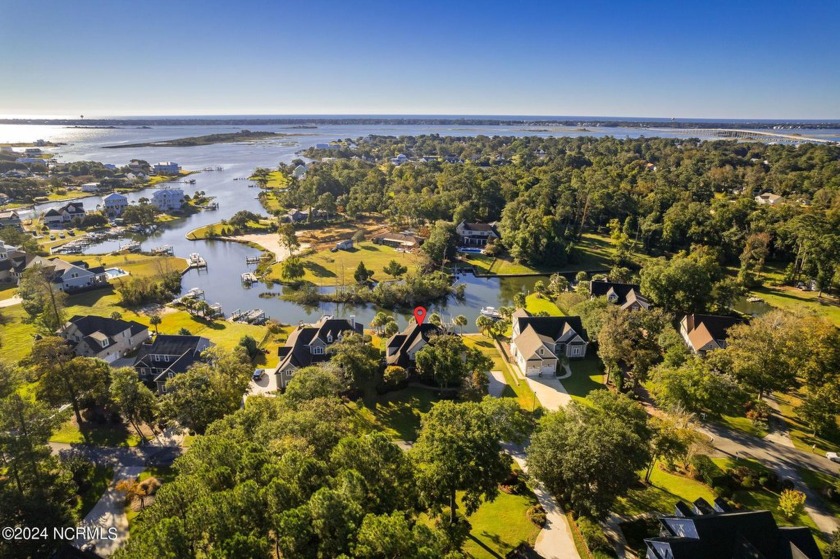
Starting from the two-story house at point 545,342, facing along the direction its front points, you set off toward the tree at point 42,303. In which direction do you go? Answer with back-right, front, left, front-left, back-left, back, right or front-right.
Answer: right

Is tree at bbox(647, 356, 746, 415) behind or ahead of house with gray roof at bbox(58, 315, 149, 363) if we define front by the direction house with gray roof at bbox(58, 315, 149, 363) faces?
ahead

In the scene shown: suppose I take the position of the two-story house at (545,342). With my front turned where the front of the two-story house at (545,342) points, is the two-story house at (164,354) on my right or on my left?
on my right

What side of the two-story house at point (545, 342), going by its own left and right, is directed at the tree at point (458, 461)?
front

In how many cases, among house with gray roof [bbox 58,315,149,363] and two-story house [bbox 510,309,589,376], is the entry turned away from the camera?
0

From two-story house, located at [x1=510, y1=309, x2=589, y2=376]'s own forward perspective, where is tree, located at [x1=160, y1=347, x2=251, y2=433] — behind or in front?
in front

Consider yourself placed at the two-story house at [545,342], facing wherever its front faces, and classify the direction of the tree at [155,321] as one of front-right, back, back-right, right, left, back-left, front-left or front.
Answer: right

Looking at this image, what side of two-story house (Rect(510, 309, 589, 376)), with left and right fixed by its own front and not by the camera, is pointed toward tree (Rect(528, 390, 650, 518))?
front

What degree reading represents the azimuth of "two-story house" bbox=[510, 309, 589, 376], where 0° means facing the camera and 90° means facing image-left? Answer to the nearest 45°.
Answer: approximately 0°

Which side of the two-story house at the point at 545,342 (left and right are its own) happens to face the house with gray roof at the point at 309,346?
right

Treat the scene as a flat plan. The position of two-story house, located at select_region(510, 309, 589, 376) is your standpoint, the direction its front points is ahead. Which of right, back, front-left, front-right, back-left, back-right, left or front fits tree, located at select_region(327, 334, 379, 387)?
front-right

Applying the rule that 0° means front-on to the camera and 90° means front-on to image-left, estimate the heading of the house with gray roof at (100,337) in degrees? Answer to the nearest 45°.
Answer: approximately 315°
